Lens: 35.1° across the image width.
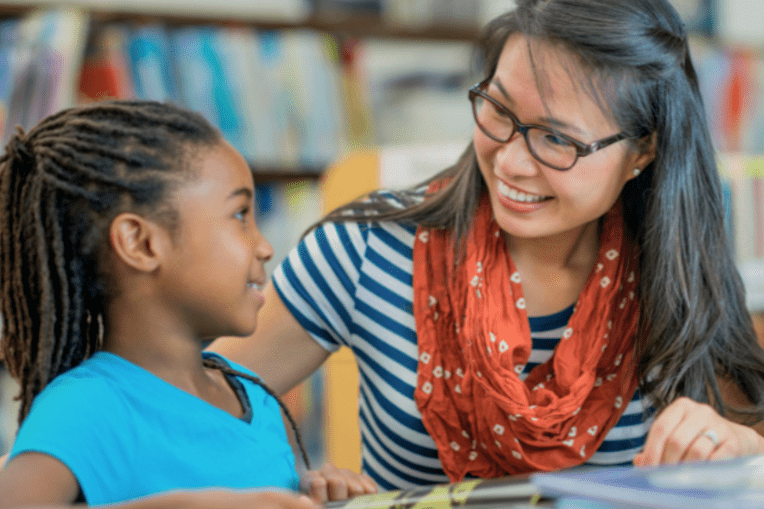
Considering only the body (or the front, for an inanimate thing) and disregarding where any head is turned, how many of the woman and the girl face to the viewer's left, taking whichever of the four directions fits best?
0

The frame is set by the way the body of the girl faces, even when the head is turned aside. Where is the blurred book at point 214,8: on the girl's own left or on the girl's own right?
on the girl's own left

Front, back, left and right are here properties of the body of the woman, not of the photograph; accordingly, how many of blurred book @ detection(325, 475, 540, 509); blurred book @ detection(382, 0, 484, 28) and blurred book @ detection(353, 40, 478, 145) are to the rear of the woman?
2

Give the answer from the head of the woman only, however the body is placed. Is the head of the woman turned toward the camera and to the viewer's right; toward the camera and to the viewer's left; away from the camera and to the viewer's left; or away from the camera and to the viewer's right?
toward the camera and to the viewer's left

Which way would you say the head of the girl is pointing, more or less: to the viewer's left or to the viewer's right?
to the viewer's right

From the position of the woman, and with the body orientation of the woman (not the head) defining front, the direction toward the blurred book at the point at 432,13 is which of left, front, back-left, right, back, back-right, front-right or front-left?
back

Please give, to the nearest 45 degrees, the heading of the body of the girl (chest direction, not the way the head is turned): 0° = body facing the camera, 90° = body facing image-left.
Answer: approximately 315°

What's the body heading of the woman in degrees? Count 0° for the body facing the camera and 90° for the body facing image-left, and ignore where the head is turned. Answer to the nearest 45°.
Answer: approximately 0°

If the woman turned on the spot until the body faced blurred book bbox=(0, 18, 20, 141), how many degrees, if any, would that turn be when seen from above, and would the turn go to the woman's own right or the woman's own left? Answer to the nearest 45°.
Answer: approximately 135° to the woman's own right

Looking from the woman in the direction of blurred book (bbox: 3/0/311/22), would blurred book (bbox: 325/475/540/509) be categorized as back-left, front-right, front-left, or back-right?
back-left

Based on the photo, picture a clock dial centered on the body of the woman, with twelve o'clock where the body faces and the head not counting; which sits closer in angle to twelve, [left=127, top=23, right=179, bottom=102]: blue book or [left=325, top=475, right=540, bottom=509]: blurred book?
the blurred book
